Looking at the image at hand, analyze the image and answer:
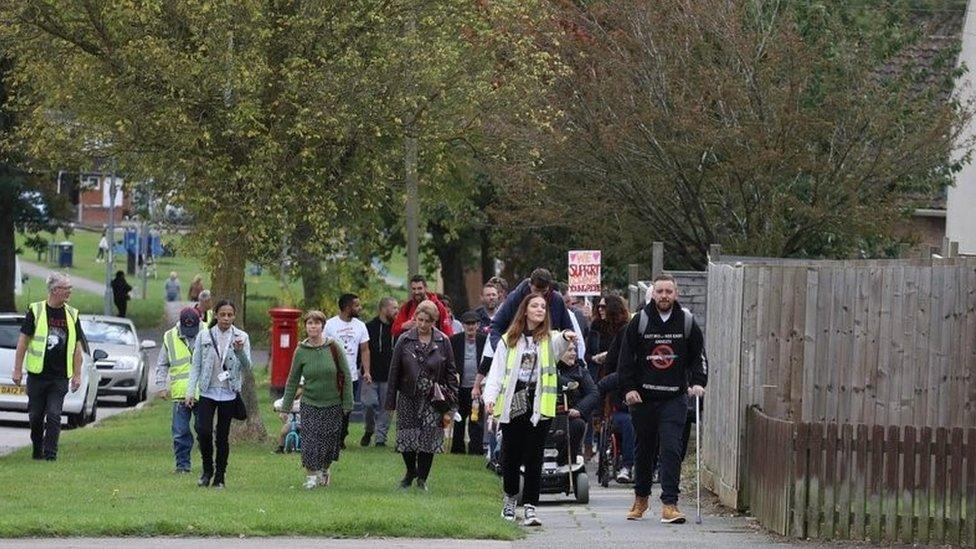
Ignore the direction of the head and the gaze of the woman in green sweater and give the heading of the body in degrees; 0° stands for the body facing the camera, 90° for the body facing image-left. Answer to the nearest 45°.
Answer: approximately 0°

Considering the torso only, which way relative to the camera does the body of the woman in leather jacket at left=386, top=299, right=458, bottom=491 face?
toward the camera

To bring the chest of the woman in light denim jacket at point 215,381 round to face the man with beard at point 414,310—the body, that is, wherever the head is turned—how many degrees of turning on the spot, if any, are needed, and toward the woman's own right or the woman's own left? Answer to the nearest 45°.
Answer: approximately 135° to the woman's own left

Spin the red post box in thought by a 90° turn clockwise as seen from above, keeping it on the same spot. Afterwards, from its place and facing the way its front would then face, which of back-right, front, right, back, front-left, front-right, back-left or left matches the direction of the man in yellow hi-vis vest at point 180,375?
left

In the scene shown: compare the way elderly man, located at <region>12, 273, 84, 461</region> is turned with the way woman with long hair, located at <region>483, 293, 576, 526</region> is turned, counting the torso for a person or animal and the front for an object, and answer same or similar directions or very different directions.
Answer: same or similar directions

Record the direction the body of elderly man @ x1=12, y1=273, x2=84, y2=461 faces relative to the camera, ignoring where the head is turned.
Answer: toward the camera

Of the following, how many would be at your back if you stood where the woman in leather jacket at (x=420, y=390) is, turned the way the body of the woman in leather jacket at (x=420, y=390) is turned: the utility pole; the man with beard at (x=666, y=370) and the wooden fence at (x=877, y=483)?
1

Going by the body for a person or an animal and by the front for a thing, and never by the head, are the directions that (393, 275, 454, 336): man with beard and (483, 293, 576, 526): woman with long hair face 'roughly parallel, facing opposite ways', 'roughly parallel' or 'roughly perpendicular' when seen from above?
roughly parallel

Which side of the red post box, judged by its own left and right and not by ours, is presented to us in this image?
front

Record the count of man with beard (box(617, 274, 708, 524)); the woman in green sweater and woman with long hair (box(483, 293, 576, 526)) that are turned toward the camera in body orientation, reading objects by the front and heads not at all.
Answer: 3

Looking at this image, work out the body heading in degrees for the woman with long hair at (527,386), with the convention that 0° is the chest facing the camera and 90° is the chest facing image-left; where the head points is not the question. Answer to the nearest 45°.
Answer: approximately 0°
